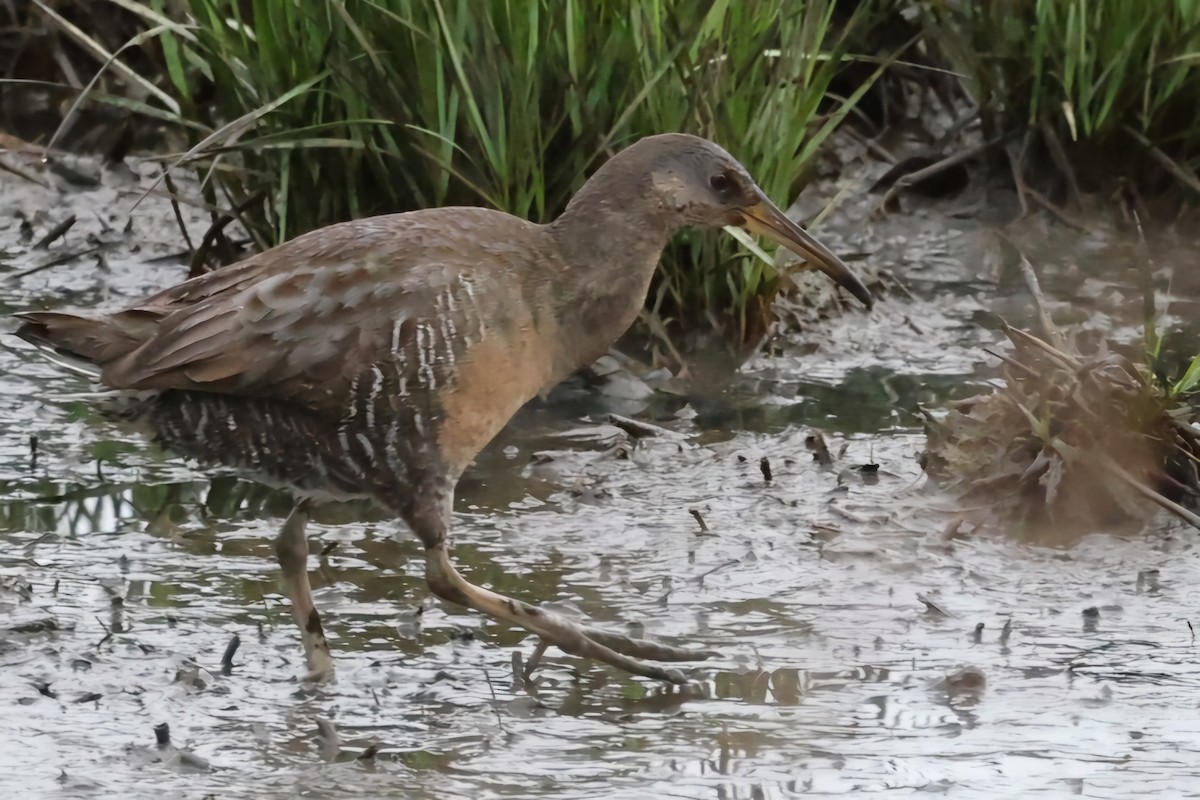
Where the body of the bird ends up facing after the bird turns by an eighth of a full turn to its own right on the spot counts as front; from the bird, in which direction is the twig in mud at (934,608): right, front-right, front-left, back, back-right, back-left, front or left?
front-left

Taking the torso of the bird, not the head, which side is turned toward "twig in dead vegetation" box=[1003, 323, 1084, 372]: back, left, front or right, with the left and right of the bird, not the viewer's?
front

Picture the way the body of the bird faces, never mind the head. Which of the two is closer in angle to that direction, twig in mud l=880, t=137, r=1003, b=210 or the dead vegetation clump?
the dead vegetation clump

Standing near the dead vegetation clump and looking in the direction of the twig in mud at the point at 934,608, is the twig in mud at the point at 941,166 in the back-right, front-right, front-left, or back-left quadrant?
back-right

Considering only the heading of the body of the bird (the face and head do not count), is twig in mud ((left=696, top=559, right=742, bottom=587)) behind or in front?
in front

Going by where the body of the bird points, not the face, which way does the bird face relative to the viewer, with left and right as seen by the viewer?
facing to the right of the viewer

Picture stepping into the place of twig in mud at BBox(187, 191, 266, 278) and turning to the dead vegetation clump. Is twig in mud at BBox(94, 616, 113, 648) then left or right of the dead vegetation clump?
right
